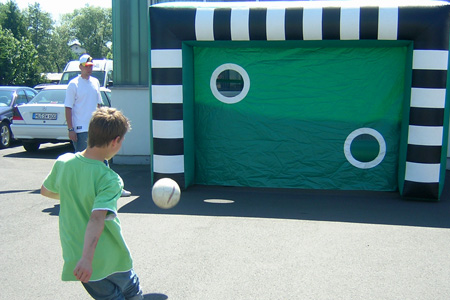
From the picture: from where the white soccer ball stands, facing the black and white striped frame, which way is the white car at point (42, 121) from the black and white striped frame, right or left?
left

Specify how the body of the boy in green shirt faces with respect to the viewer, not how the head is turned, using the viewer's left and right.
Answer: facing away from the viewer and to the right of the viewer

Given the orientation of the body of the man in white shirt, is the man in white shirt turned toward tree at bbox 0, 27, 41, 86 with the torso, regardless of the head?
no

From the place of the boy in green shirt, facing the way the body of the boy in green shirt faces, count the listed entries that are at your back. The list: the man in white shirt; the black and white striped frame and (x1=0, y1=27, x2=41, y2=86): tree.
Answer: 0

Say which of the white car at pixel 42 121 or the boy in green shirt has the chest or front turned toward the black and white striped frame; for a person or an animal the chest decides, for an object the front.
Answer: the boy in green shirt

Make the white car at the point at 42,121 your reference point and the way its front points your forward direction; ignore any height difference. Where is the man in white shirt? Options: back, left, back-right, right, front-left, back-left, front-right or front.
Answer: back-right

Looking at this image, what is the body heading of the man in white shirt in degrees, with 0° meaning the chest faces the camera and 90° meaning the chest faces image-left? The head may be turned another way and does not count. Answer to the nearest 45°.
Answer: approximately 315°

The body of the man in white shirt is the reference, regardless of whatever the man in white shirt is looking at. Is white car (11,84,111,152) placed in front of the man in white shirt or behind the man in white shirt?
behind

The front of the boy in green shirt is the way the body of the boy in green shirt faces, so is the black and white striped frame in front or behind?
in front

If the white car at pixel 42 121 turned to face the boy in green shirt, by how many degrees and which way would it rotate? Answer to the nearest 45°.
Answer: approximately 135° to its right

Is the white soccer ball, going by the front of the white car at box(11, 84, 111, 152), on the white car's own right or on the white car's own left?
on the white car's own right

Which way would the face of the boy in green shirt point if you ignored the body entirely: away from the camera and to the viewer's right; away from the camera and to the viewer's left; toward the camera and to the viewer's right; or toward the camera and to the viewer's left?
away from the camera and to the viewer's right

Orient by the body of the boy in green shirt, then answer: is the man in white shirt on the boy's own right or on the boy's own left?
on the boy's own left

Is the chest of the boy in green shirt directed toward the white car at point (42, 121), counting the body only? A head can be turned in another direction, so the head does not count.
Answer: no

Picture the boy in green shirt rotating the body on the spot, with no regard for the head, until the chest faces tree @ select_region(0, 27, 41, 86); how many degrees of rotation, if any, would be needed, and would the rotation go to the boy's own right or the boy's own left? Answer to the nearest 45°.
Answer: approximately 45° to the boy's own left
